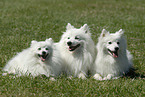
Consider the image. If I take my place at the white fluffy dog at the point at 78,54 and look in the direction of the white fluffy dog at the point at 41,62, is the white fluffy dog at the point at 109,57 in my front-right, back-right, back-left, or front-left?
back-left

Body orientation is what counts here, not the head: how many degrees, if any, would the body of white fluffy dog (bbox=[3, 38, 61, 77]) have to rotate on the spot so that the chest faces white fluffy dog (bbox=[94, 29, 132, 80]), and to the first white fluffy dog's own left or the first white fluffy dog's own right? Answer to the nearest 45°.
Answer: approximately 45° to the first white fluffy dog's own left

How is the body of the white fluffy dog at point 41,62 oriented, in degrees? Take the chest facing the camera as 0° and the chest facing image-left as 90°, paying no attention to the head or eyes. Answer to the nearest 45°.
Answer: approximately 315°

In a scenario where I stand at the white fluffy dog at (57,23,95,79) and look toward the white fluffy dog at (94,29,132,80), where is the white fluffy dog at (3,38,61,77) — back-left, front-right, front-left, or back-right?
back-right

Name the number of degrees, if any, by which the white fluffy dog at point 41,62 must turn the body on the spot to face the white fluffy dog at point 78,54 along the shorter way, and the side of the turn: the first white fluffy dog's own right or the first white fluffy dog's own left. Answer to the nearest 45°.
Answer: approximately 45° to the first white fluffy dog's own left
